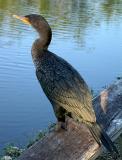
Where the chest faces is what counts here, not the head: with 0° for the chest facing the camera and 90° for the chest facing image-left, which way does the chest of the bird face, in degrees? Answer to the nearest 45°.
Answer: approximately 90°
